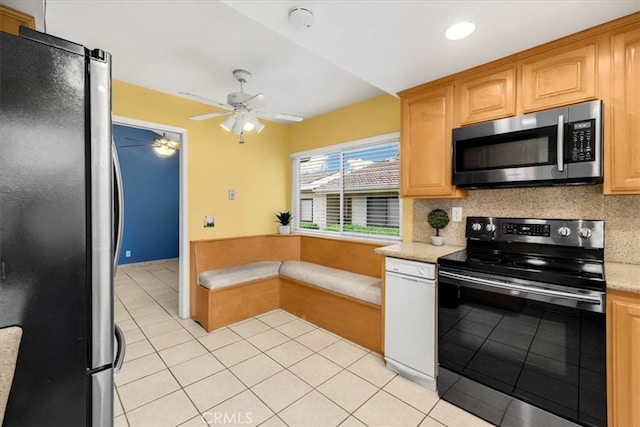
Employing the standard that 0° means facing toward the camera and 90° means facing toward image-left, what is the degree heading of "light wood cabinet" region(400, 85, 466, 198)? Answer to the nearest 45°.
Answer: approximately 45°

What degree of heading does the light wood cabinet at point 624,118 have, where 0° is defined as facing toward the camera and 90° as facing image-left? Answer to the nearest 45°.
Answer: approximately 0°

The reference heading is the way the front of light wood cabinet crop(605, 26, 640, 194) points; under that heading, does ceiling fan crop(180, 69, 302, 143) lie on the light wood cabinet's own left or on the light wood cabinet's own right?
on the light wood cabinet's own right

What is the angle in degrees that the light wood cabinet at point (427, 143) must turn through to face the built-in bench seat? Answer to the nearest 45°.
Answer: approximately 45° to its right

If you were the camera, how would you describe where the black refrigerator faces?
facing to the right of the viewer

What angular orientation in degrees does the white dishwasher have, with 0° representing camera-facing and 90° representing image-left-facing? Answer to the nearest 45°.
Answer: approximately 45°
